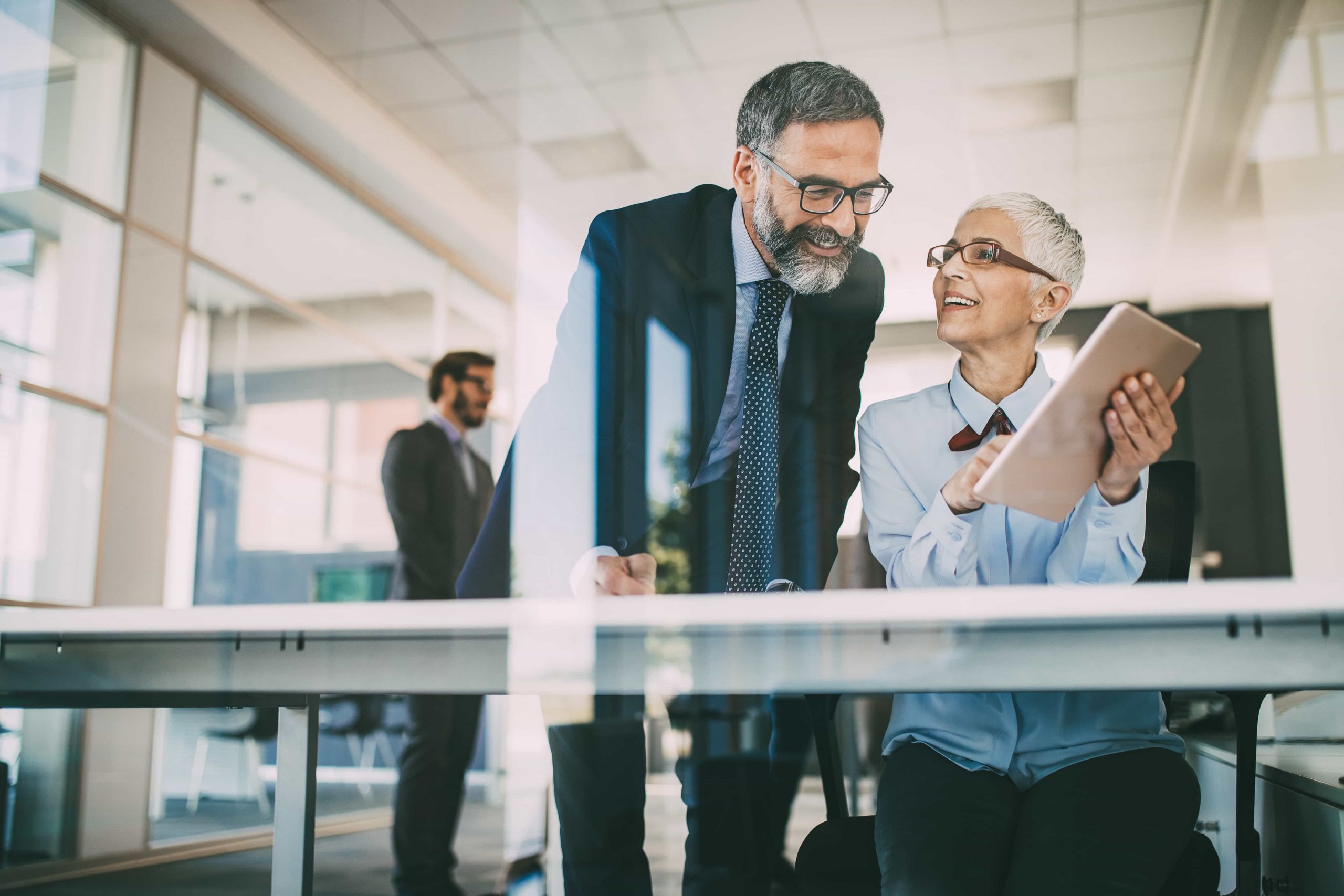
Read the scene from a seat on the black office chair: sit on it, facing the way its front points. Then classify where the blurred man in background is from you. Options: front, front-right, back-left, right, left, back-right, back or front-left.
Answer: back-right

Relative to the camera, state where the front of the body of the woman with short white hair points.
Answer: toward the camera

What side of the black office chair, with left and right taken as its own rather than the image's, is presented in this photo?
front

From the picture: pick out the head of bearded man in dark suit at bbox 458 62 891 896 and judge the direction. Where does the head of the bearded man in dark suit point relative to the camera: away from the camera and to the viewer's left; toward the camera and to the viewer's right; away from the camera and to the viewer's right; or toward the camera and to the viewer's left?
toward the camera and to the viewer's right

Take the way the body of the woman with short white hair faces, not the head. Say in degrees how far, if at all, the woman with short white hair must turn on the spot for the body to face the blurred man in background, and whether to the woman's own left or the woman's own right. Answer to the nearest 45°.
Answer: approximately 135° to the woman's own right

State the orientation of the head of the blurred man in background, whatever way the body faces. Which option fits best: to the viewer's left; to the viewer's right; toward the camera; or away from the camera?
to the viewer's right
